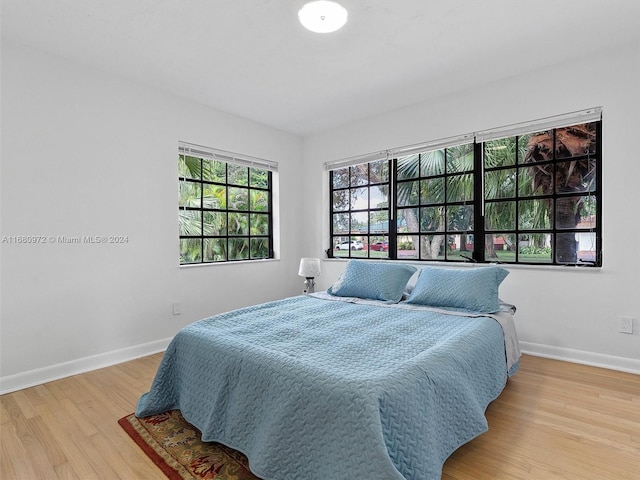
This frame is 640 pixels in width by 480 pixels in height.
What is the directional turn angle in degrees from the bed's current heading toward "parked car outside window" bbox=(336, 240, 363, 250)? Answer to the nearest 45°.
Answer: approximately 135° to its right

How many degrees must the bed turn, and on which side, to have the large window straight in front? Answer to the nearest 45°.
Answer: approximately 180°

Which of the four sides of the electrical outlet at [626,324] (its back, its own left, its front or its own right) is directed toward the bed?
front

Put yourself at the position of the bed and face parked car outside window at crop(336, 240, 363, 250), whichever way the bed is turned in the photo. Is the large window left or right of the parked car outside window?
right

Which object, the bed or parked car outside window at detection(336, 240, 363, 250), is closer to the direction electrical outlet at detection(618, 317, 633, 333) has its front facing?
the bed

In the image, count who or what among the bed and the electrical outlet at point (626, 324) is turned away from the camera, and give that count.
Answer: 0
